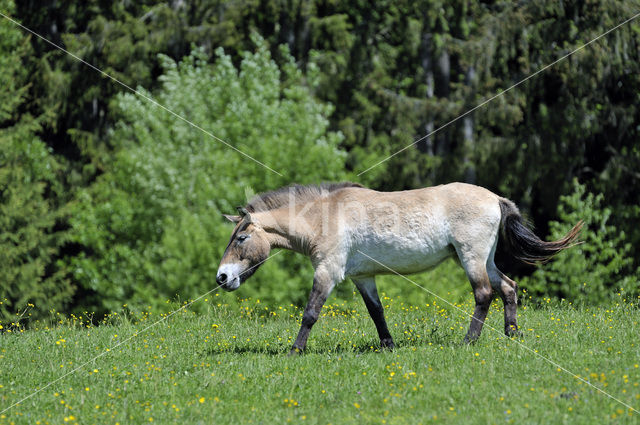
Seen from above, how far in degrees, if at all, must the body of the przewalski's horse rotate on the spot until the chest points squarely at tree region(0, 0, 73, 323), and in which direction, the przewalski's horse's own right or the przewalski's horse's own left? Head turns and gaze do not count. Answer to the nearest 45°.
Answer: approximately 45° to the przewalski's horse's own right

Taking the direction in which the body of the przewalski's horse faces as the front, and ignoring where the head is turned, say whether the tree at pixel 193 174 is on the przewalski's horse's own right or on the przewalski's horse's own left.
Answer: on the przewalski's horse's own right

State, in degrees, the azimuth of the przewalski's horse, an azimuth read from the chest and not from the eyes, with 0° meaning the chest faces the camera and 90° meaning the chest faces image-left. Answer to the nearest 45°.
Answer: approximately 90°
